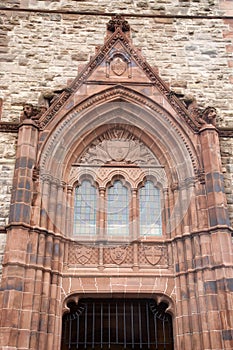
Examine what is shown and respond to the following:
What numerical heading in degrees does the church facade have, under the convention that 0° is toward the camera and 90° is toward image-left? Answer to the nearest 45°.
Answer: approximately 0°
